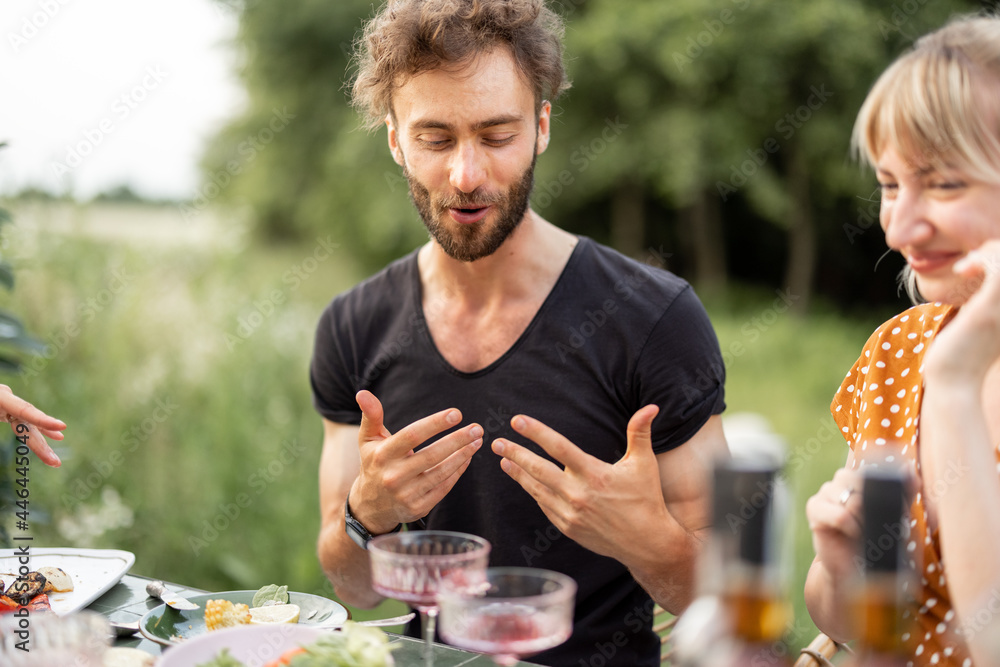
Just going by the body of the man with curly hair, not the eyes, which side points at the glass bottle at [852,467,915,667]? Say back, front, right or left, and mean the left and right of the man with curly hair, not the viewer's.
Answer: front

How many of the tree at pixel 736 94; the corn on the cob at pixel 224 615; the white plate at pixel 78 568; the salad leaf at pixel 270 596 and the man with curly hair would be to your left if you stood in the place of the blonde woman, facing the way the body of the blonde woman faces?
0

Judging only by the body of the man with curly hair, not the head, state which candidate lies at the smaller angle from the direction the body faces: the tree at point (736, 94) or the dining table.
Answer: the dining table

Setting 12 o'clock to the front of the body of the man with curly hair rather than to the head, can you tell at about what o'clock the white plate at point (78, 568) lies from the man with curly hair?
The white plate is roughly at 2 o'clock from the man with curly hair.

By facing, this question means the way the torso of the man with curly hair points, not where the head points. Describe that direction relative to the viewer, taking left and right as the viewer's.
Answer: facing the viewer

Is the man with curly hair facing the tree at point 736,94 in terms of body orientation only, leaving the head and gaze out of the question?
no

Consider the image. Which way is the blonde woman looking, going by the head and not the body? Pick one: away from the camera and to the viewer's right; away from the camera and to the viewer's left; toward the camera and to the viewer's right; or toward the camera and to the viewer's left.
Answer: toward the camera and to the viewer's left

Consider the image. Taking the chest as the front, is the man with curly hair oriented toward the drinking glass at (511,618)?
yes

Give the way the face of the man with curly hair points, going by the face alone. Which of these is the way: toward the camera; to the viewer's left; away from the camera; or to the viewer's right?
toward the camera

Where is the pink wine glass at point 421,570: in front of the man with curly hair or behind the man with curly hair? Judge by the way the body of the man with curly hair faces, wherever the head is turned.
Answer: in front

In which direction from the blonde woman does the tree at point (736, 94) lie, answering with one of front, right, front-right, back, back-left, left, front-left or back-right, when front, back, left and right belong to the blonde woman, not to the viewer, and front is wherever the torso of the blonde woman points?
back-right

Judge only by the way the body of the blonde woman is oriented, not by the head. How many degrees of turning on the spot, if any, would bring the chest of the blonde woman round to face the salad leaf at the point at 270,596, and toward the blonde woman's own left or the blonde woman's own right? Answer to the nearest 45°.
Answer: approximately 45° to the blonde woman's own right

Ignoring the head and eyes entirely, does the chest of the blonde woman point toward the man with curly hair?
no

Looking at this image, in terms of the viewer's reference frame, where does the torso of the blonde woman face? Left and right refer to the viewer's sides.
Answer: facing the viewer and to the left of the viewer
